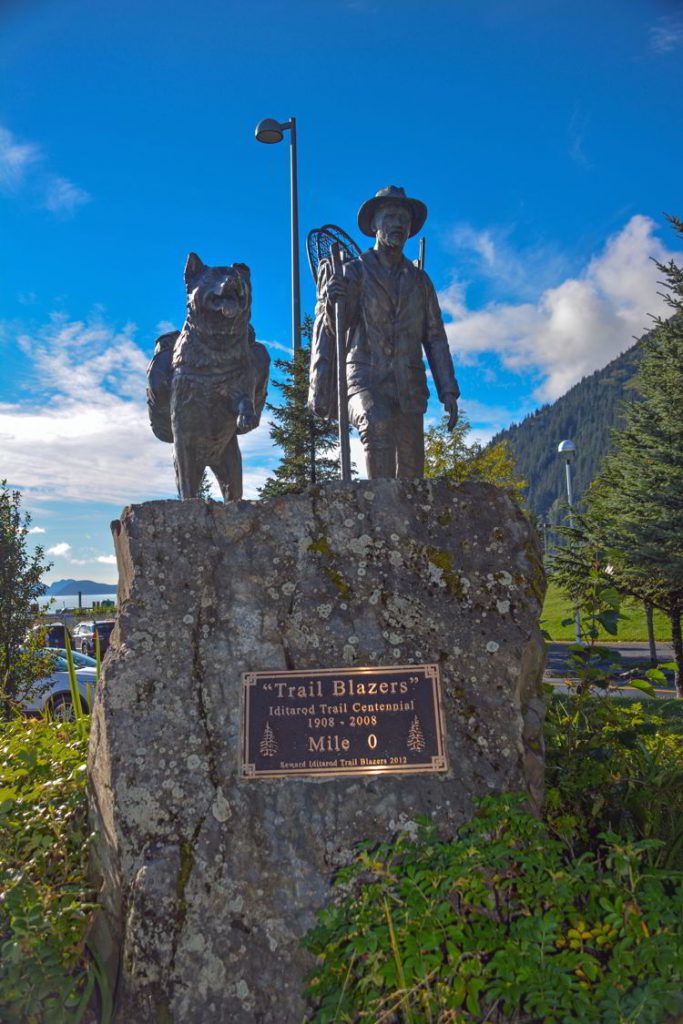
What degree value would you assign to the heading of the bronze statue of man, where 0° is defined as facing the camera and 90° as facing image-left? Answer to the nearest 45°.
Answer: approximately 0°

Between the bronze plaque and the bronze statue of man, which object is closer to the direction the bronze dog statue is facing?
the bronze plaque

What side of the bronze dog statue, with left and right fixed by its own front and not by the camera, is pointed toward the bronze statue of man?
left

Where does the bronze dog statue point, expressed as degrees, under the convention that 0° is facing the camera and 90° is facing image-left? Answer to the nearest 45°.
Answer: approximately 0°
